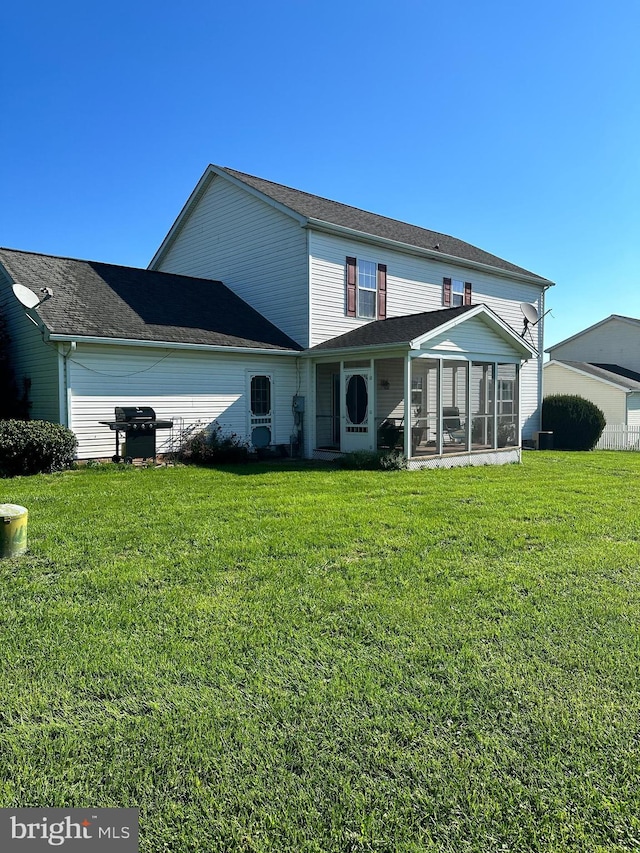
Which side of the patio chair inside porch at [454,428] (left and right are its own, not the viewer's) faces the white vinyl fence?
left

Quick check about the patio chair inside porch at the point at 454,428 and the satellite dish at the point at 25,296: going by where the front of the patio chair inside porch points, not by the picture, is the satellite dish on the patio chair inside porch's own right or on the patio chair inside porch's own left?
on the patio chair inside porch's own right

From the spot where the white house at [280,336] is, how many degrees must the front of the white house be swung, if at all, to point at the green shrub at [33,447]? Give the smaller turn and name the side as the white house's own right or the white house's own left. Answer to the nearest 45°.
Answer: approximately 90° to the white house's own left

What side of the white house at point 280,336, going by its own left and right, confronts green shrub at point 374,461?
back

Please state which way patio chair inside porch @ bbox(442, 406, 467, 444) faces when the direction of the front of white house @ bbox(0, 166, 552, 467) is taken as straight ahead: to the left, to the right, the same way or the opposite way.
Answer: the opposite way

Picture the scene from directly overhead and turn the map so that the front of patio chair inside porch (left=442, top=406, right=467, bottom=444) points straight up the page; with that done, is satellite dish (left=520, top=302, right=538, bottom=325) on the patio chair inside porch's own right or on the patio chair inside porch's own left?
on the patio chair inside porch's own left

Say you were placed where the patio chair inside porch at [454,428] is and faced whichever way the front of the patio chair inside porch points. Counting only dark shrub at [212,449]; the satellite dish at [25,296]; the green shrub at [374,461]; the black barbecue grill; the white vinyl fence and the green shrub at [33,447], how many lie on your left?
1

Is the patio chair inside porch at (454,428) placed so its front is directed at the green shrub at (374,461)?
no

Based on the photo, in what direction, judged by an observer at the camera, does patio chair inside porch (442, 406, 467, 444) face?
facing the viewer and to the right of the viewer

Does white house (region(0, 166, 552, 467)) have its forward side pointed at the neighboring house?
no

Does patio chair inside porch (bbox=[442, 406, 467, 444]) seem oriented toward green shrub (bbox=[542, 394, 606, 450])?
no
